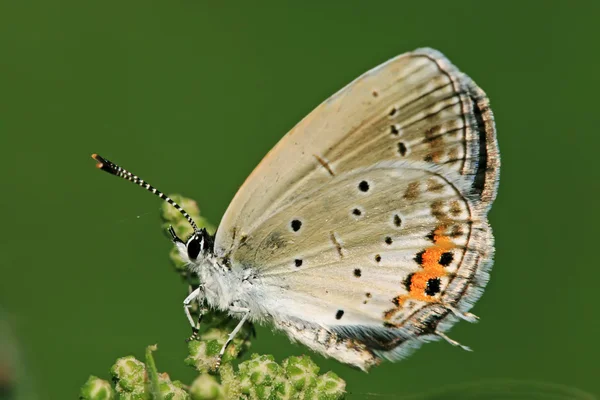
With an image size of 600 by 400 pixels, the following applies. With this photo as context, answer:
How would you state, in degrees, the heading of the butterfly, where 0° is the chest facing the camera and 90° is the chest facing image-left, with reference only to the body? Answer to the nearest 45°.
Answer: approximately 90°

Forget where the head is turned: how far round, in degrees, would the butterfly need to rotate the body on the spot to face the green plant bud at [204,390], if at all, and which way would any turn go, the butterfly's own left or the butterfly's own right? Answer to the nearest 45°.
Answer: approximately 45° to the butterfly's own left

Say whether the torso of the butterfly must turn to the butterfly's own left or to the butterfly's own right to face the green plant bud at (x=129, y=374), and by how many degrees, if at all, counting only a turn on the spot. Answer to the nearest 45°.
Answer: approximately 45° to the butterfly's own left

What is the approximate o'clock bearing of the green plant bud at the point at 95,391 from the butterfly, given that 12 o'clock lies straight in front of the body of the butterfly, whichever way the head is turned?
The green plant bud is roughly at 11 o'clock from the butterfly.
